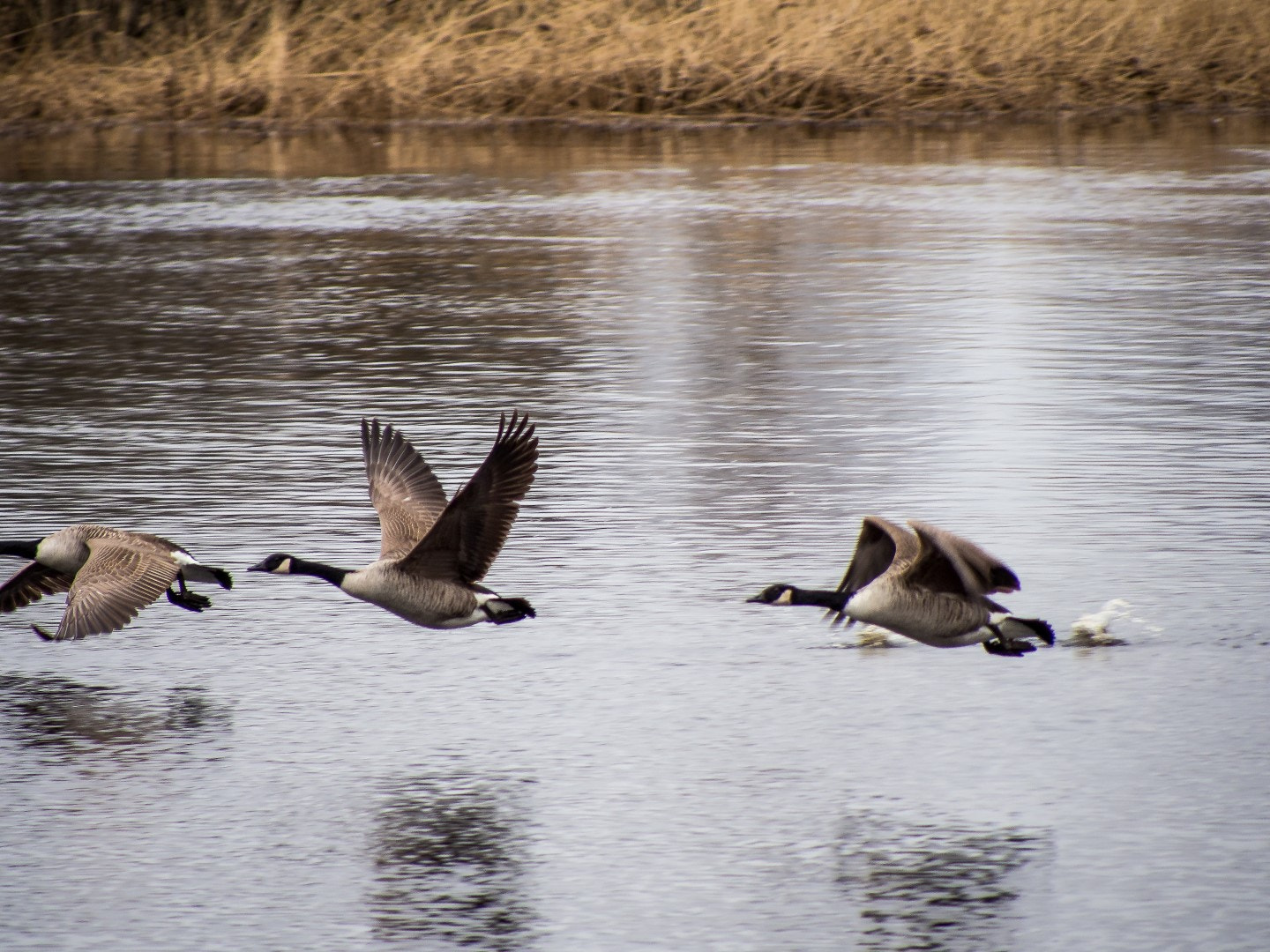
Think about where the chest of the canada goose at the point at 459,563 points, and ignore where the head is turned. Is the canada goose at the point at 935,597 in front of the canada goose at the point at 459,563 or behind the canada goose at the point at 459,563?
behind

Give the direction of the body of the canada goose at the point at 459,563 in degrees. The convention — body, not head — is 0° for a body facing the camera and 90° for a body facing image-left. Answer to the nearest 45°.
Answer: approximately 90°

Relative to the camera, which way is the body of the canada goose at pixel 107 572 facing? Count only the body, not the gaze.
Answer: to the viewer's left

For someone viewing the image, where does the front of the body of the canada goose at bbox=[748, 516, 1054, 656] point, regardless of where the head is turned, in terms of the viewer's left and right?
facing to the left of the viewer

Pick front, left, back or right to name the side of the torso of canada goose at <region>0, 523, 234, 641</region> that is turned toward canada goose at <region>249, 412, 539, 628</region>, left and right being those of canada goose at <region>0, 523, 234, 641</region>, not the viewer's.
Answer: back

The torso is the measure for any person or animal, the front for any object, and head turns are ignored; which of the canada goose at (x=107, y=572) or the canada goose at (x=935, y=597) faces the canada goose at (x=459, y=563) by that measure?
the canada goose at (x=935, y=597)

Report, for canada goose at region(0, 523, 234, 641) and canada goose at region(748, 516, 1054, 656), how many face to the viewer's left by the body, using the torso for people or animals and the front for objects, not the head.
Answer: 2
